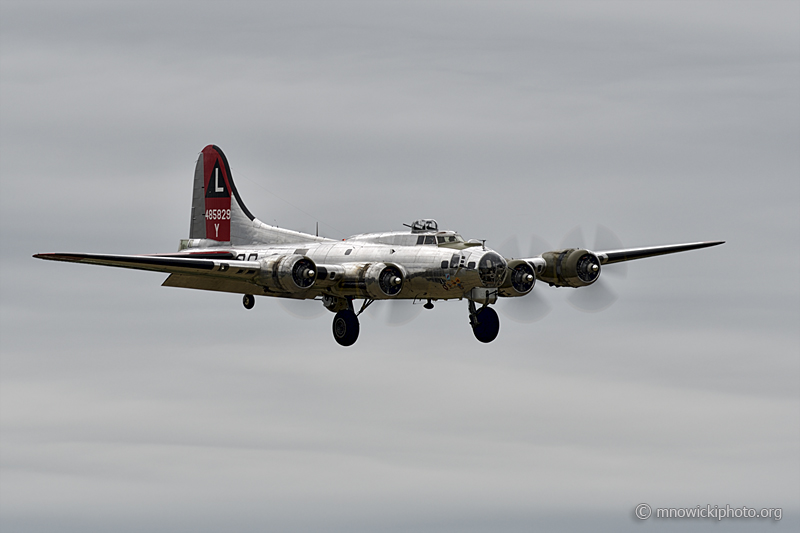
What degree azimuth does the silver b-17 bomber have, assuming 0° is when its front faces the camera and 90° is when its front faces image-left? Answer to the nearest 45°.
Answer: approximately 315°
